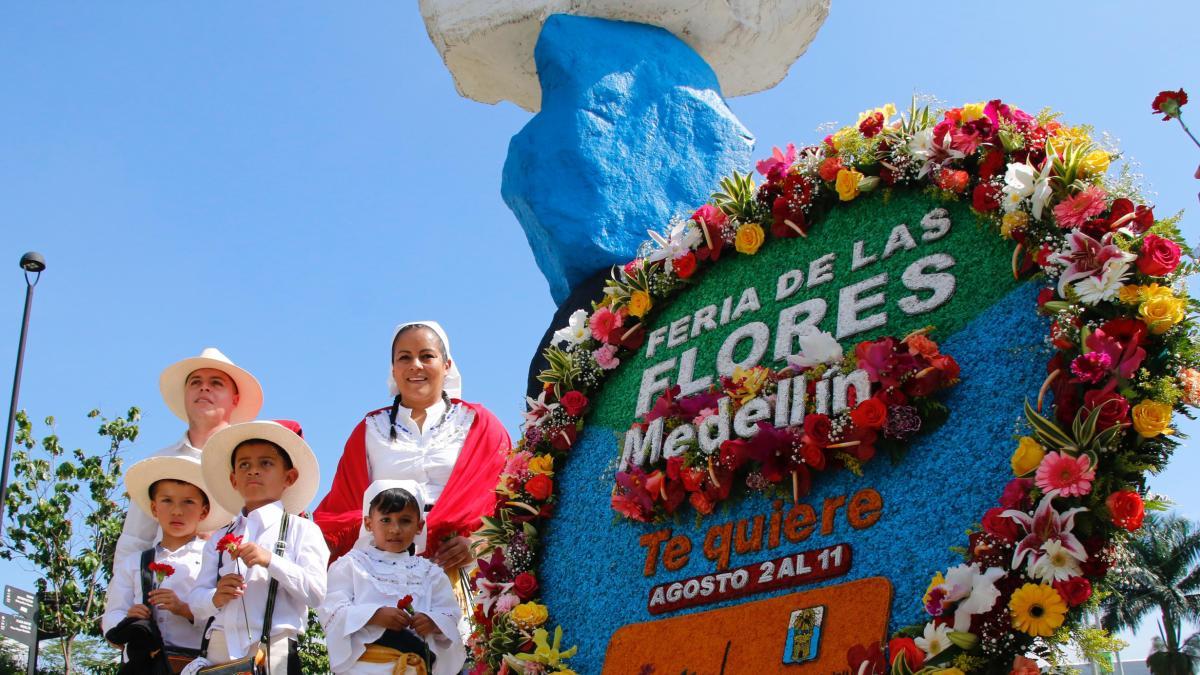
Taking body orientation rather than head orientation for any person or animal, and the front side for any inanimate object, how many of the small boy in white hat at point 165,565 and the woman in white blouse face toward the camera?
2

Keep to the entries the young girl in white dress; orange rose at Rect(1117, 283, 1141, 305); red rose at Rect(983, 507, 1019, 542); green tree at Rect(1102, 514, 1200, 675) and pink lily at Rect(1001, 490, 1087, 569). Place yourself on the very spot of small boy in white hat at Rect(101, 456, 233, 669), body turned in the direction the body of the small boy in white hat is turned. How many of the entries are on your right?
0

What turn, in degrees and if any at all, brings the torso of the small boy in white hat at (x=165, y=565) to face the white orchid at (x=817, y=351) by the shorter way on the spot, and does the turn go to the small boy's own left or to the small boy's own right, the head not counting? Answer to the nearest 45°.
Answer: approximately 45° to the small boy's own left

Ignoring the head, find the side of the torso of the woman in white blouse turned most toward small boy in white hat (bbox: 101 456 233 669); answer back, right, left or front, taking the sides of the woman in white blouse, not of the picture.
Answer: right

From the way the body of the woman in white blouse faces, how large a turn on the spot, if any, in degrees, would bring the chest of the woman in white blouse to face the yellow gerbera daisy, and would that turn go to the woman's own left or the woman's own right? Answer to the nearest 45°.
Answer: approximately 45° to the woman's own left

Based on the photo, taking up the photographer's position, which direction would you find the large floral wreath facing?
facing the viewer and to the left of the viewer

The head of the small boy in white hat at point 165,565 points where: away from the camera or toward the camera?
toward the camera

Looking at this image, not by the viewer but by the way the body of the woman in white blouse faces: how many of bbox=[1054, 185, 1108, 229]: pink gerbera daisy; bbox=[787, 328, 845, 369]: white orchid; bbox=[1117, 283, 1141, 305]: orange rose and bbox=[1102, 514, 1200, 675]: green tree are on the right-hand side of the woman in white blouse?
0

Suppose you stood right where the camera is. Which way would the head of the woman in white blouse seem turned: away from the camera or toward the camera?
toward the camera

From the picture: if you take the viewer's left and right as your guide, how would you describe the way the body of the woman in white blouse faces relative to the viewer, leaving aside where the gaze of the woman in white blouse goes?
facing the viewer

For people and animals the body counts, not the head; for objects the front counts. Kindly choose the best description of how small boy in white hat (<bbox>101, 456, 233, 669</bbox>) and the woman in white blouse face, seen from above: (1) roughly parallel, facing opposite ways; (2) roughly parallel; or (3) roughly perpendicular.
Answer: roughly parallel

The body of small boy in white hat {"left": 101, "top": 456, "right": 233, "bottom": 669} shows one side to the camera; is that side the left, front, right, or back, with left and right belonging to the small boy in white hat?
front
